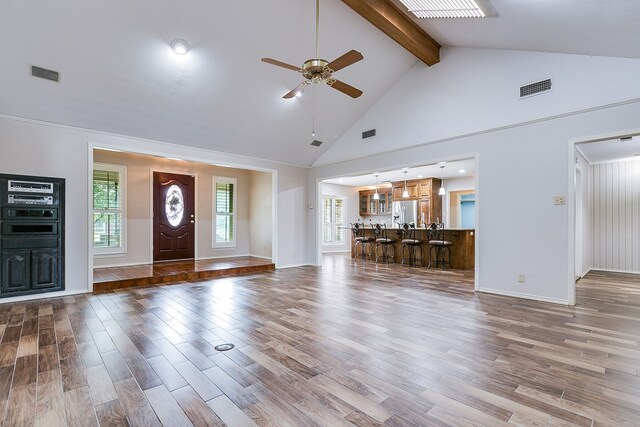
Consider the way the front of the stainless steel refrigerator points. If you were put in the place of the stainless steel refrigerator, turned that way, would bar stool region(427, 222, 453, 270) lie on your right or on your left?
on your left

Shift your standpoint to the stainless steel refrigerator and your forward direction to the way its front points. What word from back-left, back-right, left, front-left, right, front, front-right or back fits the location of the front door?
front

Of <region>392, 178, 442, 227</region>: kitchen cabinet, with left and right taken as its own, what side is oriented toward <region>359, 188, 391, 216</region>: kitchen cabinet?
right

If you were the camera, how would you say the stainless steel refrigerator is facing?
facing the viewer and to the left of the viewer

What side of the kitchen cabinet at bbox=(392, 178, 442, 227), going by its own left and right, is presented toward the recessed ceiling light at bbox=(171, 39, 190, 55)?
front

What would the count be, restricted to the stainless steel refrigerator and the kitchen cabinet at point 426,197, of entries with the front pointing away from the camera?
0

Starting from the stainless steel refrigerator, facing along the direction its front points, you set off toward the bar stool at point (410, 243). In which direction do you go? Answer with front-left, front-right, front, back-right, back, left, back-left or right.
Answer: front-left

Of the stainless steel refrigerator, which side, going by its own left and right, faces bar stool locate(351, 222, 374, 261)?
front
